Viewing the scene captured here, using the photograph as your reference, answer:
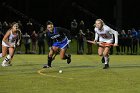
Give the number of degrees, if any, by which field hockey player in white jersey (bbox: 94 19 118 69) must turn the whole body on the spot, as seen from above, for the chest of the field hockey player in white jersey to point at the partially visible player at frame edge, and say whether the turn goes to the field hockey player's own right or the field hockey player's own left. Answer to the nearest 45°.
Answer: approximately 45° to the field hockey player's own right

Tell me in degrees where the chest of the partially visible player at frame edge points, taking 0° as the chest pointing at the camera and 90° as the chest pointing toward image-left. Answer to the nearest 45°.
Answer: approximately 315°

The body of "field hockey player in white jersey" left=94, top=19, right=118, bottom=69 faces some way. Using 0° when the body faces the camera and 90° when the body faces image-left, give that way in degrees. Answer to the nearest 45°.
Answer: approximately 45°

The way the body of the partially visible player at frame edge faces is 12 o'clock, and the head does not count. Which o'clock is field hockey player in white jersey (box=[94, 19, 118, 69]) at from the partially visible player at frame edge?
The field hockey player in white jersey is roughly at 11 o'clock from the partially visible player at frame edge.
